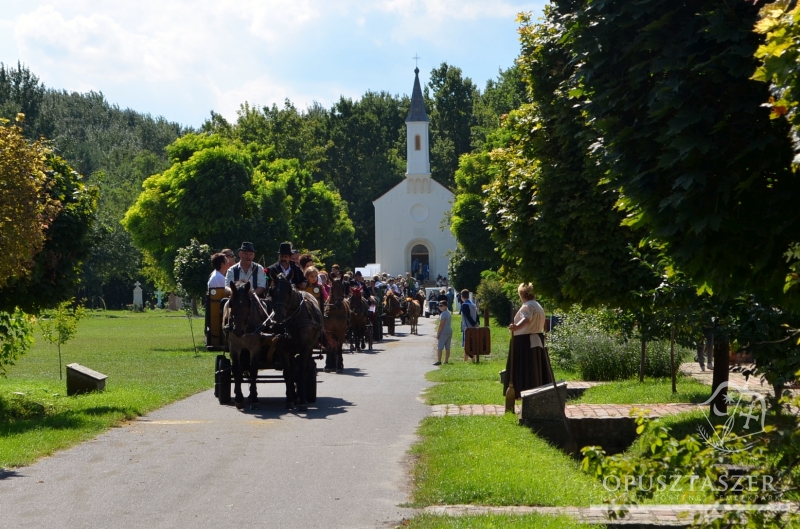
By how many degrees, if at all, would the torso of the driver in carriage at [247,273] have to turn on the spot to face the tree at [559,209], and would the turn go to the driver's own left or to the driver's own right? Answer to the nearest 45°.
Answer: approximately 45° to the driver's own left

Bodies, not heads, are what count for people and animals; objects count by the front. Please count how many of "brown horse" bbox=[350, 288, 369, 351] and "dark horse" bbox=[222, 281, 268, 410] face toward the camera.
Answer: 2

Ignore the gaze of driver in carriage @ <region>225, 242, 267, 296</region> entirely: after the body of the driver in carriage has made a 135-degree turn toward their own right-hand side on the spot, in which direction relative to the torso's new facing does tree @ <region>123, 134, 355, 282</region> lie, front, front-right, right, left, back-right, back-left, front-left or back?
front-right

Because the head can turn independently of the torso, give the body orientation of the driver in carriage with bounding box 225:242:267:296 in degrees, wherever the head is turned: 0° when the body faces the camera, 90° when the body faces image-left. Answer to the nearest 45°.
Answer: approximately 0°

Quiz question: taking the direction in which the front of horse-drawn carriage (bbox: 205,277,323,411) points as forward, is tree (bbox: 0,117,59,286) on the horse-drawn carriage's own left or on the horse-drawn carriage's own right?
on the horse-drawn carriage's own right

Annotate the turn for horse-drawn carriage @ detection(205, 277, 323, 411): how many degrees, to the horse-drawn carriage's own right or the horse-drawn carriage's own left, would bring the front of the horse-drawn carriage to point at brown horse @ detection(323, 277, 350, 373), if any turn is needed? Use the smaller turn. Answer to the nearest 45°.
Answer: approximately 180°

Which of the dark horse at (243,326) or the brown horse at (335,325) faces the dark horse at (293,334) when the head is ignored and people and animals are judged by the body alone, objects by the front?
the brown horse

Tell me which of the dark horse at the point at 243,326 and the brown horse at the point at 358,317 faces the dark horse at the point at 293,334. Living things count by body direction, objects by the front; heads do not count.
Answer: the brown horse

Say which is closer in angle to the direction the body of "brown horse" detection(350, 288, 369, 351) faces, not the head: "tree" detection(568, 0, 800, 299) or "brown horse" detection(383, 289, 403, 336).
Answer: the tree
